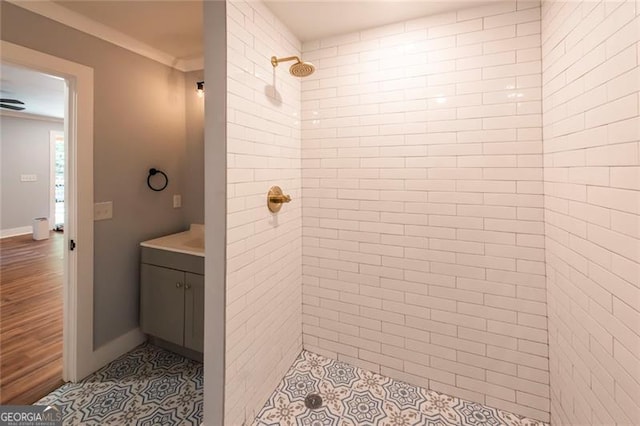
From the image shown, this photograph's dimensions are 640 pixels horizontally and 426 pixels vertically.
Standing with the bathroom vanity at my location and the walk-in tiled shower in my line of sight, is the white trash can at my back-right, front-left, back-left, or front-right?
back-left

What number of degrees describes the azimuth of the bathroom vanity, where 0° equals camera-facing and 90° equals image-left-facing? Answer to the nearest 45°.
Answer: approximately 45°

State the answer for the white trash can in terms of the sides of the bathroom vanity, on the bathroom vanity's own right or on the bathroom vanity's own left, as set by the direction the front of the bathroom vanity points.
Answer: on the bathroom vanity's own right

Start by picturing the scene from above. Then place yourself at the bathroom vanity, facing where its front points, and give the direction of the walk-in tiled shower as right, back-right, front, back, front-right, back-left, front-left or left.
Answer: left
